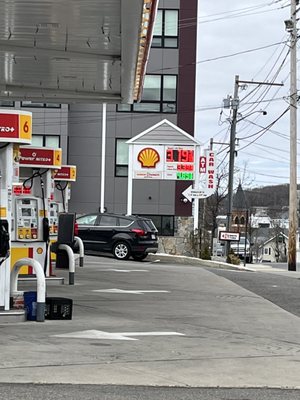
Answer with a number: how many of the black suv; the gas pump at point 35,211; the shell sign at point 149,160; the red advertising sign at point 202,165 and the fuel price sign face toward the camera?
4

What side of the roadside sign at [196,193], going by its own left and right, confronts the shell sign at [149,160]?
right

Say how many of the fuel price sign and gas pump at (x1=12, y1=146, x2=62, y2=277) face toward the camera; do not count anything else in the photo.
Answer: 2
